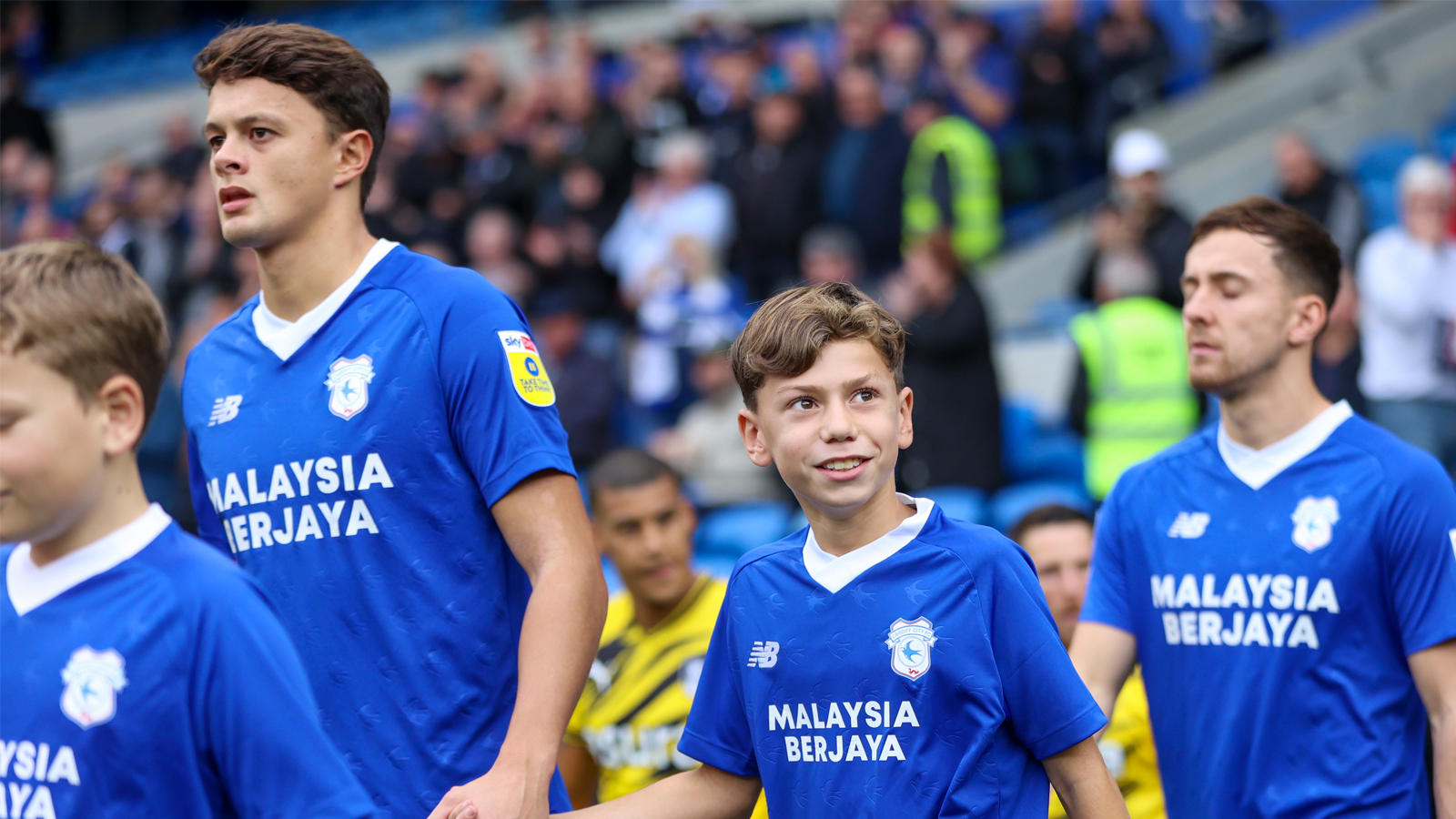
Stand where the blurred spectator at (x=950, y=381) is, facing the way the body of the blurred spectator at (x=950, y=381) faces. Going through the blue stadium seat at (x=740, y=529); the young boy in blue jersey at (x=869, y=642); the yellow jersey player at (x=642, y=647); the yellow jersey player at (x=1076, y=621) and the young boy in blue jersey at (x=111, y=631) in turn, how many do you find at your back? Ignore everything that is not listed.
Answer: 0

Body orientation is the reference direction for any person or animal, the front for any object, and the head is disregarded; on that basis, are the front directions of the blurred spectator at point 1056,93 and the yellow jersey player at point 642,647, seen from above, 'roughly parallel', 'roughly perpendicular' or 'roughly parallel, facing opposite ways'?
roughly parallel

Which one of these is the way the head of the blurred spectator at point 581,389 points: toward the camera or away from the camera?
toward the camera

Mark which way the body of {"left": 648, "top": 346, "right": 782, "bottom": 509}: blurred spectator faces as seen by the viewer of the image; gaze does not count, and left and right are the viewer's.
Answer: facing the viewer and to the left of the viewer

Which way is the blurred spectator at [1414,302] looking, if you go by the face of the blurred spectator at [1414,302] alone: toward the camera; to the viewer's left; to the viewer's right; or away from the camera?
toward the camera

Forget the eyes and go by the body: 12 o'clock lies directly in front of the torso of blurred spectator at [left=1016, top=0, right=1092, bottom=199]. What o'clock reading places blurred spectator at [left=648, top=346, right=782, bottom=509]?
blurred spectator at [left=648, top=346, right=782, bottom=509] is roughly at 1 o'clock from blurred spectator at [left=1016, top=0, right=1092, bottom=199].

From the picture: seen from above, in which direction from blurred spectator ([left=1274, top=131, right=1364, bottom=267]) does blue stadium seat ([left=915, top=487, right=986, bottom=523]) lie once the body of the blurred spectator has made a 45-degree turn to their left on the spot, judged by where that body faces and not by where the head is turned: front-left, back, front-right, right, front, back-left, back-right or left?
front-right

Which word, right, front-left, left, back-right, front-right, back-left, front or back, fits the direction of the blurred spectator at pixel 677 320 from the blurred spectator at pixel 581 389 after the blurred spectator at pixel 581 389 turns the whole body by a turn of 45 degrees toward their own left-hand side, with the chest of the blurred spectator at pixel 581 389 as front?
back-left

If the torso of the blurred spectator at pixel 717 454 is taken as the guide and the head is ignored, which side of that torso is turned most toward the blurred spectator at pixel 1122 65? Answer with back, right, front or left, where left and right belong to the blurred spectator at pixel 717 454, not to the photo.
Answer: back

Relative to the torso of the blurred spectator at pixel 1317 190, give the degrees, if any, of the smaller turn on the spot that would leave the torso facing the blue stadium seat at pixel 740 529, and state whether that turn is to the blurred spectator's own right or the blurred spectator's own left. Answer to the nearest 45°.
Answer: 0° — they already face it

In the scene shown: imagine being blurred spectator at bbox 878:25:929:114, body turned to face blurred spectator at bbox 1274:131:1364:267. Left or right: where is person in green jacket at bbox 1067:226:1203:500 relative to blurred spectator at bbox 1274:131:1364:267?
right

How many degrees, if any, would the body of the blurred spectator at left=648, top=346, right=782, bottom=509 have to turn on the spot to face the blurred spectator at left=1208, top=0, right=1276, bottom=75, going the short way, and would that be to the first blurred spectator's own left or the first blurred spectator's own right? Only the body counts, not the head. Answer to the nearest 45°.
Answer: approximately 180°

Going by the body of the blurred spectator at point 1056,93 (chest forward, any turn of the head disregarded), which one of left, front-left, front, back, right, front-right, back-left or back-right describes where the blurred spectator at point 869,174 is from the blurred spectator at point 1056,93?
front-right

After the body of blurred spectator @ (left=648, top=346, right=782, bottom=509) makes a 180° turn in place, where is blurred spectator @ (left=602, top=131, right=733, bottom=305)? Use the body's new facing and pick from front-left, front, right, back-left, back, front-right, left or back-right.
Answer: front-left

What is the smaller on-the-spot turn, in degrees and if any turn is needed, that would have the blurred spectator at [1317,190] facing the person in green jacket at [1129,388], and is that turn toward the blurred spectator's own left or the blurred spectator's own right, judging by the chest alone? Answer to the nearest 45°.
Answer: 0° — they already face them

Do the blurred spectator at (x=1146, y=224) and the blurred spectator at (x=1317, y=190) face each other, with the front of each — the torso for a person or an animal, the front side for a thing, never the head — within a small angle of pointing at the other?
no

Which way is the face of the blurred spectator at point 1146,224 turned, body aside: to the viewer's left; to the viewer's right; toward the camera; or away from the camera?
toward the camera

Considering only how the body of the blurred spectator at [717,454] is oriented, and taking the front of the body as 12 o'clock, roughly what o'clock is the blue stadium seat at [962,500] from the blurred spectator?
The blue stadium seat is roughly at 9 o'clock from the blurred spectator.

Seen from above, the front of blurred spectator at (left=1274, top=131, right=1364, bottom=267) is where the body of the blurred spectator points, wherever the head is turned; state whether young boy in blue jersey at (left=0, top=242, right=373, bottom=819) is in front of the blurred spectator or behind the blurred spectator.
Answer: in front

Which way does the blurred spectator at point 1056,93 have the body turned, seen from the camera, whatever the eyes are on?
toward the camera
